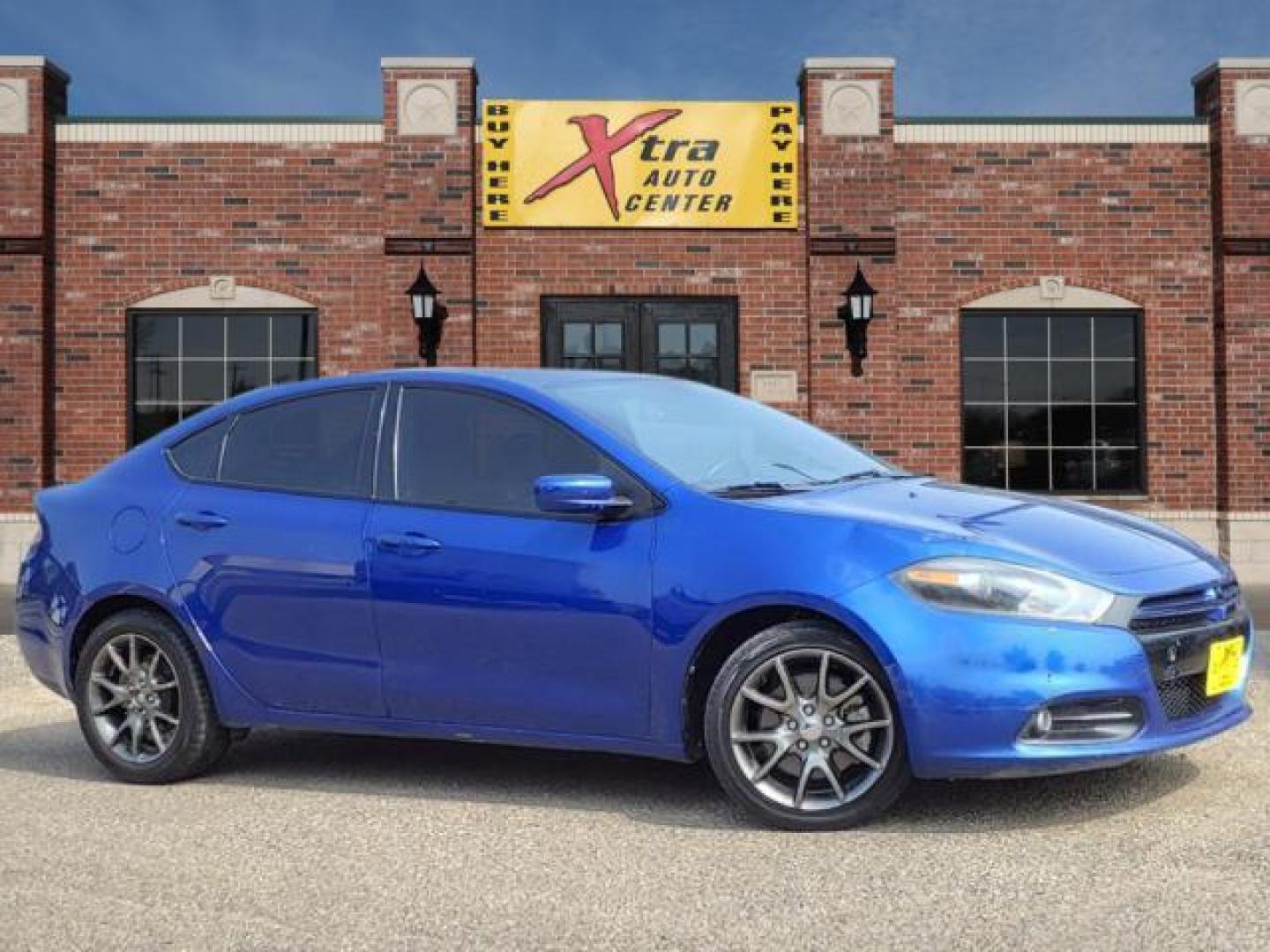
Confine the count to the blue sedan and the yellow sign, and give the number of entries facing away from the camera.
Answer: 0

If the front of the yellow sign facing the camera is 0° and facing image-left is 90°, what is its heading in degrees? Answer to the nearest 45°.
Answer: approximately 0°

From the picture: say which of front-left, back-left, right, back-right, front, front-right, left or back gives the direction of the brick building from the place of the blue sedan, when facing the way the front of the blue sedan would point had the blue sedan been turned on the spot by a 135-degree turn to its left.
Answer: front

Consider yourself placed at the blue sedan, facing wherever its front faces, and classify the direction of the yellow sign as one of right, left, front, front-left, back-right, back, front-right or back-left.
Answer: back-left

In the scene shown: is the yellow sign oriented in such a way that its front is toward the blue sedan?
yes

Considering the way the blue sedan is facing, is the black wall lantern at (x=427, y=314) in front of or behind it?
behind

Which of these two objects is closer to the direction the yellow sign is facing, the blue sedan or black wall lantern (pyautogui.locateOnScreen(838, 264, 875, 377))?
the blue sedan

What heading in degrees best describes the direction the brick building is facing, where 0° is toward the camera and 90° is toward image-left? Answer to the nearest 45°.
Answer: approximately 0°

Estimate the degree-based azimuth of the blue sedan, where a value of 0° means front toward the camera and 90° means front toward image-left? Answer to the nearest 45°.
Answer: approximately 315°

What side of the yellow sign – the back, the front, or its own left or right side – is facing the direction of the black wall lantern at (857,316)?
left
